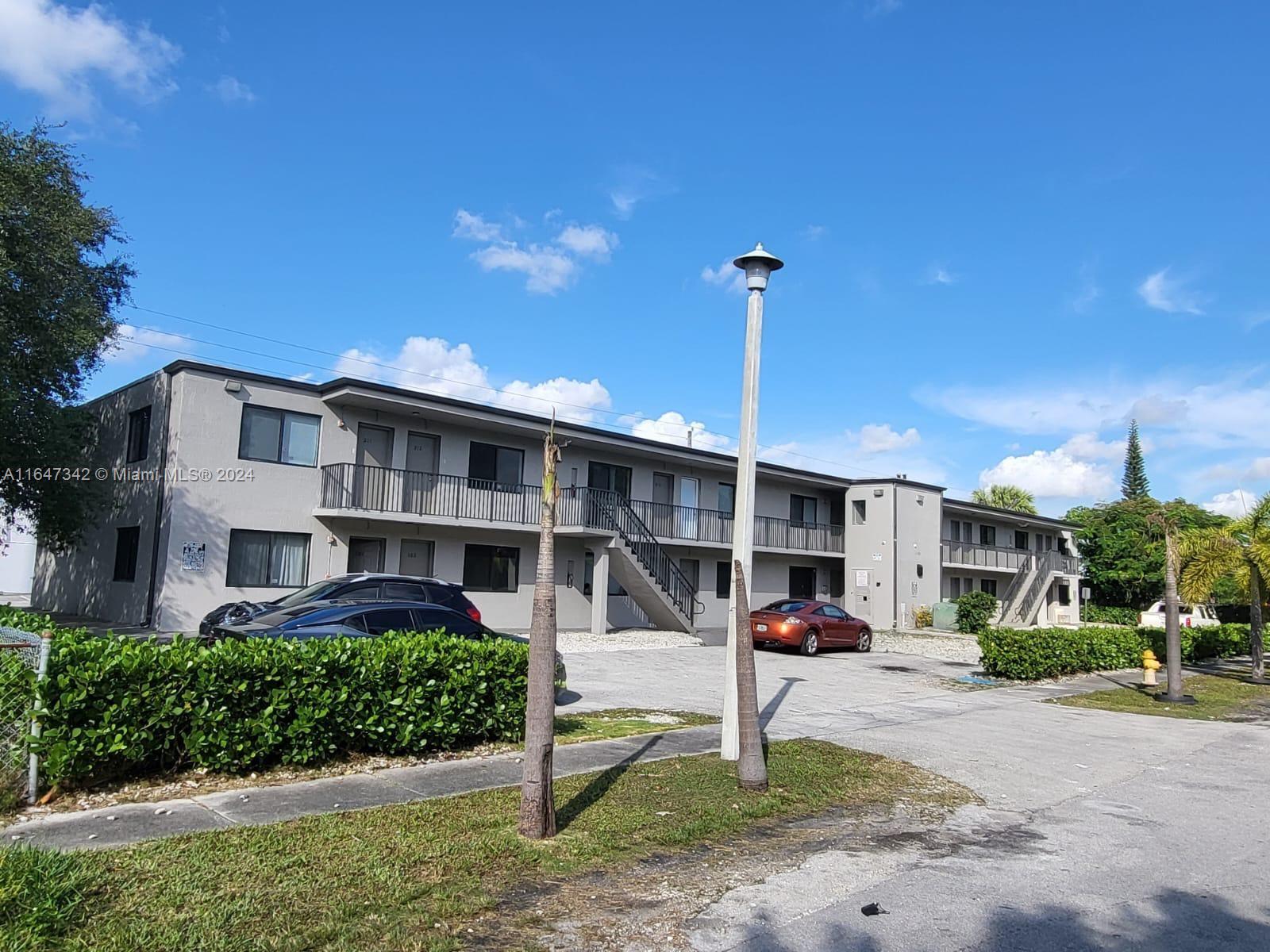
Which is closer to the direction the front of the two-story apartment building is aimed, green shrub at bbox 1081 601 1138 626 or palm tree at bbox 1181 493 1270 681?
the palm tree

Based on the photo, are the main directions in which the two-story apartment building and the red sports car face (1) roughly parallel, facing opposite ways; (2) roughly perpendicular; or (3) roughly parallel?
roughly perpendicular

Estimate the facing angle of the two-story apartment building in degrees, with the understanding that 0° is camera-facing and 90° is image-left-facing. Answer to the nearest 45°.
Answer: approximately 315°

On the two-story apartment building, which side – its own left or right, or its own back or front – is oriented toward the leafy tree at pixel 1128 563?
left

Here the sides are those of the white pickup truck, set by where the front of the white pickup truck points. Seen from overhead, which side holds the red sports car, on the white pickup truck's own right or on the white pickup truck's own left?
on the white pickup truck's own left

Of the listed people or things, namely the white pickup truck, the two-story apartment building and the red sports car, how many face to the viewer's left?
1

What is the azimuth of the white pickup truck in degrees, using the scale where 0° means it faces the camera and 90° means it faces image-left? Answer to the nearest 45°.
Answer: approximately 90°
